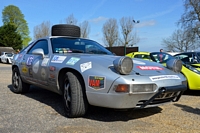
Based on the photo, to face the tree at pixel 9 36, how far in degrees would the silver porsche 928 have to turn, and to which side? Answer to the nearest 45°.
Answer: approximately 180°

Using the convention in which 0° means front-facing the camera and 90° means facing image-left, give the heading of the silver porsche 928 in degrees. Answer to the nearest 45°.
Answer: approximately 315°
